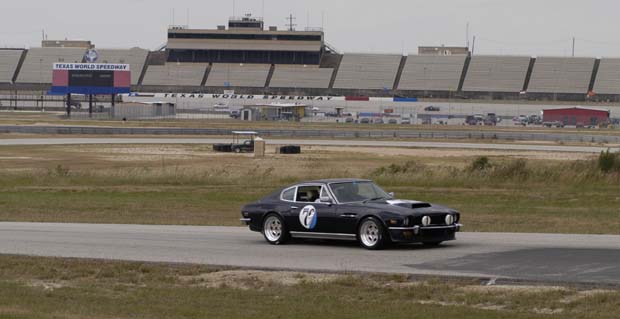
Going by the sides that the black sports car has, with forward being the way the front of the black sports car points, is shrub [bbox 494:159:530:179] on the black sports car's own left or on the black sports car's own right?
on the black sports car's own left

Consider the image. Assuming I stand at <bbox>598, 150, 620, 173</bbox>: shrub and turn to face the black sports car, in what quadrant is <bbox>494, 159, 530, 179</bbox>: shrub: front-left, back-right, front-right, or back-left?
front-right

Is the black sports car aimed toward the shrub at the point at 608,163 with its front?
no

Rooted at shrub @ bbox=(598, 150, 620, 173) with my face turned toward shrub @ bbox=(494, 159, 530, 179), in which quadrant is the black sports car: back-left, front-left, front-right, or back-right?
front-left

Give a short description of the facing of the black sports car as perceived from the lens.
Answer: facing the viewer and to the right of the viewer
